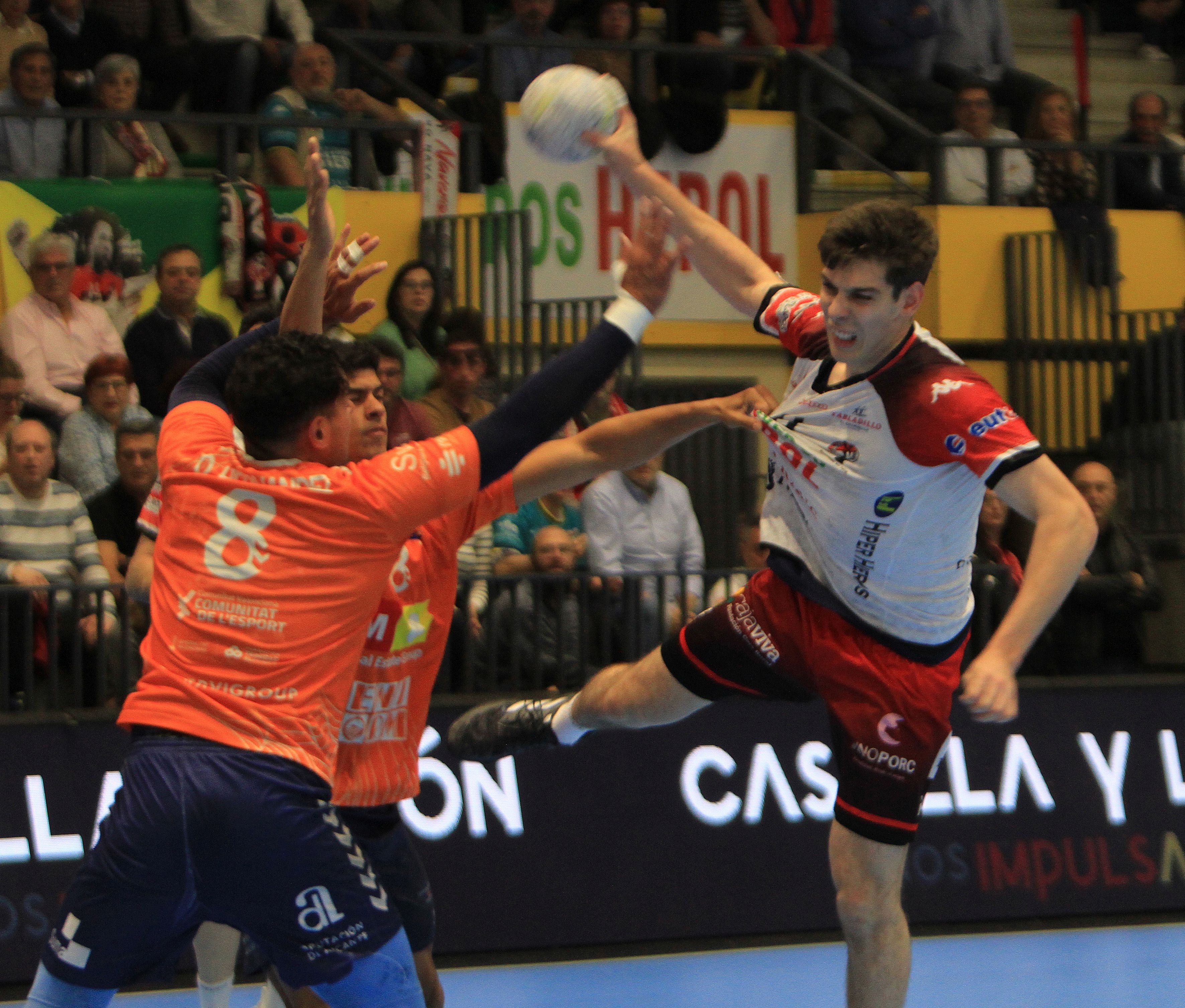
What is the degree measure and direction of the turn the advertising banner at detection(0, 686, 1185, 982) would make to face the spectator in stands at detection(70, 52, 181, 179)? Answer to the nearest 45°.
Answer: approximately 135° to its right

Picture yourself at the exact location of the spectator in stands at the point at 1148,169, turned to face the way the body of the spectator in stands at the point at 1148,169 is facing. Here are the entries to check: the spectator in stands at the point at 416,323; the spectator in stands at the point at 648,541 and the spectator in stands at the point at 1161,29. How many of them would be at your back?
1

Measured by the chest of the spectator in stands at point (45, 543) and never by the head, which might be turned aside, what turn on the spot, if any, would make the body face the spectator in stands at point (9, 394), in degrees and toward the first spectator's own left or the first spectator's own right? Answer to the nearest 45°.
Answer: approximately 180°

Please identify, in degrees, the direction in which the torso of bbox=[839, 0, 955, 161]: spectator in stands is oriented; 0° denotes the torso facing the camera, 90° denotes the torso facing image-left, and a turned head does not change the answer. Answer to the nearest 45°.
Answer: approximately 315°

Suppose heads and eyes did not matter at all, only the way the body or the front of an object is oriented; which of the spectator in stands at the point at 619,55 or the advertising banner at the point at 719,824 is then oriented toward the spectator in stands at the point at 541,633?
the spectator in stands at the point at 619,55

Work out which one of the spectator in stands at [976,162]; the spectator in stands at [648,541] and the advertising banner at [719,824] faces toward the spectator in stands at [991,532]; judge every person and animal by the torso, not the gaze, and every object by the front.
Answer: the spectator in stands at [976,162]

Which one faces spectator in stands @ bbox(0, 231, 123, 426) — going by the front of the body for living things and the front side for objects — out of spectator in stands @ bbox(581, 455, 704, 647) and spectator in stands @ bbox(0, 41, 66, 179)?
spectator in stands @ bbox(0, 41, 66, 179)

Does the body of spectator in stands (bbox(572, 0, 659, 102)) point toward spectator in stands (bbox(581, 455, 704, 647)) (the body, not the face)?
yes
